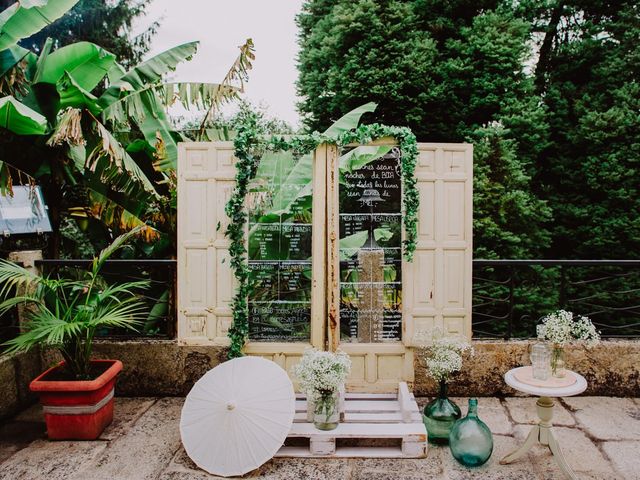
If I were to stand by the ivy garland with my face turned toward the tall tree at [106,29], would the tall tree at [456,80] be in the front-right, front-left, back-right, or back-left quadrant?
front-right

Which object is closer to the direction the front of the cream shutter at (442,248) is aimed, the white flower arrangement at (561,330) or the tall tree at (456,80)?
the white flower arrangement

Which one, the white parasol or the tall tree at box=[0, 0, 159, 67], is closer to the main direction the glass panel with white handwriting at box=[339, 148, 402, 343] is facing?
the white parasol

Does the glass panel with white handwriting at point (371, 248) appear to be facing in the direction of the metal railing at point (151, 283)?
no

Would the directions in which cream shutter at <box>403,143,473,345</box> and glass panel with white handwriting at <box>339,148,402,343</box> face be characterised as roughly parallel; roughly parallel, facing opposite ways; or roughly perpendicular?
roughly parallel

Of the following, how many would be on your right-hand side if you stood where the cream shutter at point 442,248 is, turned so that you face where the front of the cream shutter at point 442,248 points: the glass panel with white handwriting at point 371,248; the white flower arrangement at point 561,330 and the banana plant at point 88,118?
2

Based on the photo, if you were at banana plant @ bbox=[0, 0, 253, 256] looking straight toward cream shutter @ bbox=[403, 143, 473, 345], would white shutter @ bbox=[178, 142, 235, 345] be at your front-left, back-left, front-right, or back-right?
front-right

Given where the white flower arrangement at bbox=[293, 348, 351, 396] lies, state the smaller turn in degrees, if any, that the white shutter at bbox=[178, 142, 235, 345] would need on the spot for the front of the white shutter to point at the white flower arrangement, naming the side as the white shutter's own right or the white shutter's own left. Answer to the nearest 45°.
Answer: approximately 45° to the white shutter's own left

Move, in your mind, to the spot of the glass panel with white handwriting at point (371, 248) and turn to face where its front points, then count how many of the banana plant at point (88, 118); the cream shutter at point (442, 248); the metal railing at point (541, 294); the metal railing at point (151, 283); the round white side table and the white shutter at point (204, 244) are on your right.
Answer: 3

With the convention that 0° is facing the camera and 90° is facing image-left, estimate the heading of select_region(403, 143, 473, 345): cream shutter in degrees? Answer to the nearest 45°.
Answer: approximately 0°

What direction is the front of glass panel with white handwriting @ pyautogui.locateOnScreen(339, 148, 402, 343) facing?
toward the camera

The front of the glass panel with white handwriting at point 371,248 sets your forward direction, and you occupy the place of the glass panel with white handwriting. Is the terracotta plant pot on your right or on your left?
on your right

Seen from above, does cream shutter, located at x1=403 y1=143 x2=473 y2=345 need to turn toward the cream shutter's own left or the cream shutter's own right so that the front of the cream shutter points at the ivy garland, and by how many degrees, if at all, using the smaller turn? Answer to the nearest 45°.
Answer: approximately 90° to the cream shutter's own right

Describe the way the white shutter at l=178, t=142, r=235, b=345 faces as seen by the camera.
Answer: facing the viewer
